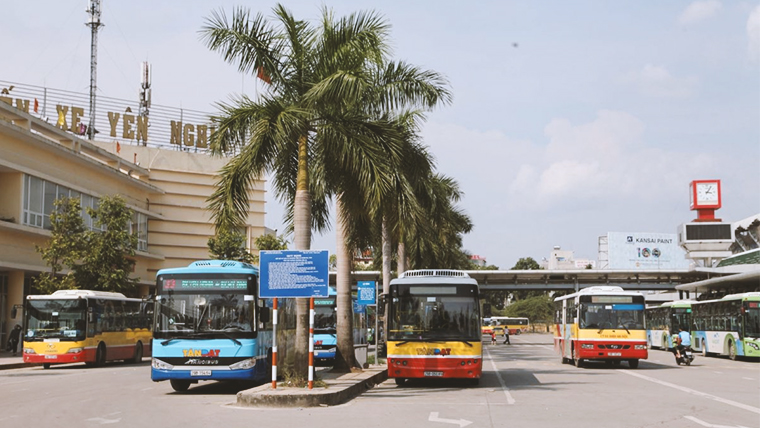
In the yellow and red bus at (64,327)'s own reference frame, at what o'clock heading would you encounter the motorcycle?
The motorcycle is roughly at 8 o'clock from the yellow and red bus.

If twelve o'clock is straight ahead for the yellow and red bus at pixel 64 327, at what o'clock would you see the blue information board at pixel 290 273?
The blue information board is roughly at 10 o'clock from the yellow and red bus.

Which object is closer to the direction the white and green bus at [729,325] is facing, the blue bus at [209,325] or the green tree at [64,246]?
the blue bus

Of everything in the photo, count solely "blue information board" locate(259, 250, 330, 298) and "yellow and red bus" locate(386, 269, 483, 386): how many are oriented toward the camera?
2

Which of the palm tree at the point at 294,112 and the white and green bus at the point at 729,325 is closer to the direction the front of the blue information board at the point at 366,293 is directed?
the palm tree

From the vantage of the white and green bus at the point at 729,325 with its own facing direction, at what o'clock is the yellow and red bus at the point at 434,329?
The yellow and red bus is roughly at 2 o'clock from the white and green bus.

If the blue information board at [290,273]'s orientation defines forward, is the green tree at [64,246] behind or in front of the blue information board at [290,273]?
behind

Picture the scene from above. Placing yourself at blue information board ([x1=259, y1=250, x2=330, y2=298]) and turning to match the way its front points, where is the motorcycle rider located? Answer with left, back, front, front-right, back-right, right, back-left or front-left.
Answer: back-left

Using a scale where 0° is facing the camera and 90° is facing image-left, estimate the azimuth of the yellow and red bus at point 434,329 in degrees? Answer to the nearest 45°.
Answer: approximately 0°
